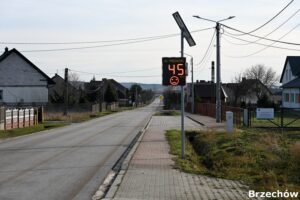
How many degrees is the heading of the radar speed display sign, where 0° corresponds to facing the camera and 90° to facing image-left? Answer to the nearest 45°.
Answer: approximately 0°

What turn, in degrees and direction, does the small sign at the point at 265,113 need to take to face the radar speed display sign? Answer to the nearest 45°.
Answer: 0° — it already faces it

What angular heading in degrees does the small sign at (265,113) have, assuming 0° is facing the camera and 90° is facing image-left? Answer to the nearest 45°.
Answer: approximately 0°

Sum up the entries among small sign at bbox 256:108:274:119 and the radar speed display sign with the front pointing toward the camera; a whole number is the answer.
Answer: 2
